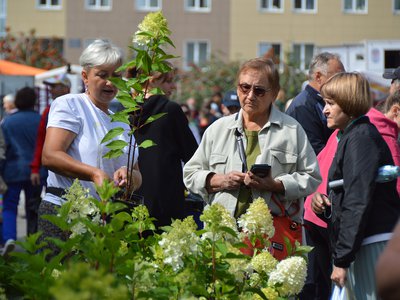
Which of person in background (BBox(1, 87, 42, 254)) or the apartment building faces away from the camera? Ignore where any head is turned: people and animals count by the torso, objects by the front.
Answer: the person in background

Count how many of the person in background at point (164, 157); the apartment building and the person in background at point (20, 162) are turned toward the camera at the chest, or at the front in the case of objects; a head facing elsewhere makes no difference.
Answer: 1

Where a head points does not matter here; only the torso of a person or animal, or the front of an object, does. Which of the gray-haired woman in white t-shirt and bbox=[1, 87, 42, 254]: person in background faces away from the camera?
the person in background

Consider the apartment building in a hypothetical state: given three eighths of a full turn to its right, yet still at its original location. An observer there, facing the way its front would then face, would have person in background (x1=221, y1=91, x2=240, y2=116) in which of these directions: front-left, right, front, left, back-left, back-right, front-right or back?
back-left

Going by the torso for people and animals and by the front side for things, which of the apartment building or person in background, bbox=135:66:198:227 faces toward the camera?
the apartment building

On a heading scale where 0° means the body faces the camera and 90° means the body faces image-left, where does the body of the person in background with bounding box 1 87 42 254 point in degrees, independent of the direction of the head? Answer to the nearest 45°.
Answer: approximately 180°

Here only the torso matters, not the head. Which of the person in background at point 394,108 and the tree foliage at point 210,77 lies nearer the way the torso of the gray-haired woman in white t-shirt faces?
the person in background

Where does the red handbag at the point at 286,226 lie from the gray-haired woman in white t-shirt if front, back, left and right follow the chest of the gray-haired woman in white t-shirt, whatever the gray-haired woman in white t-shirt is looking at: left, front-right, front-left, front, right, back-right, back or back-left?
front-left

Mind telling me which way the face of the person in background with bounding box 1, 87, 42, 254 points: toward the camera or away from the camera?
away from the camera

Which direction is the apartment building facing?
toward the camera

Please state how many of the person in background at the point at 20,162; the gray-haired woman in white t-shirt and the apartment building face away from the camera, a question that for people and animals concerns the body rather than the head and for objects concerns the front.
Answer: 1

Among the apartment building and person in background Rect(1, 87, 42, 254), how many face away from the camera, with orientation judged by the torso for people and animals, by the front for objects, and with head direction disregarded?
1
